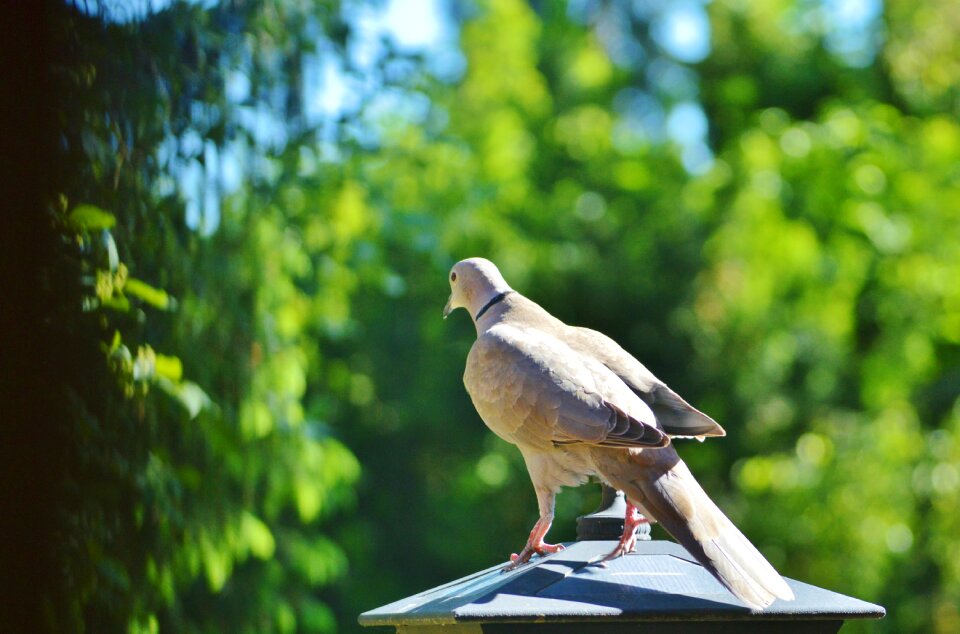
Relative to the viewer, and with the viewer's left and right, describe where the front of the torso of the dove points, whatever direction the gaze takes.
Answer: facing away from the viewer and to the left of the viewer
